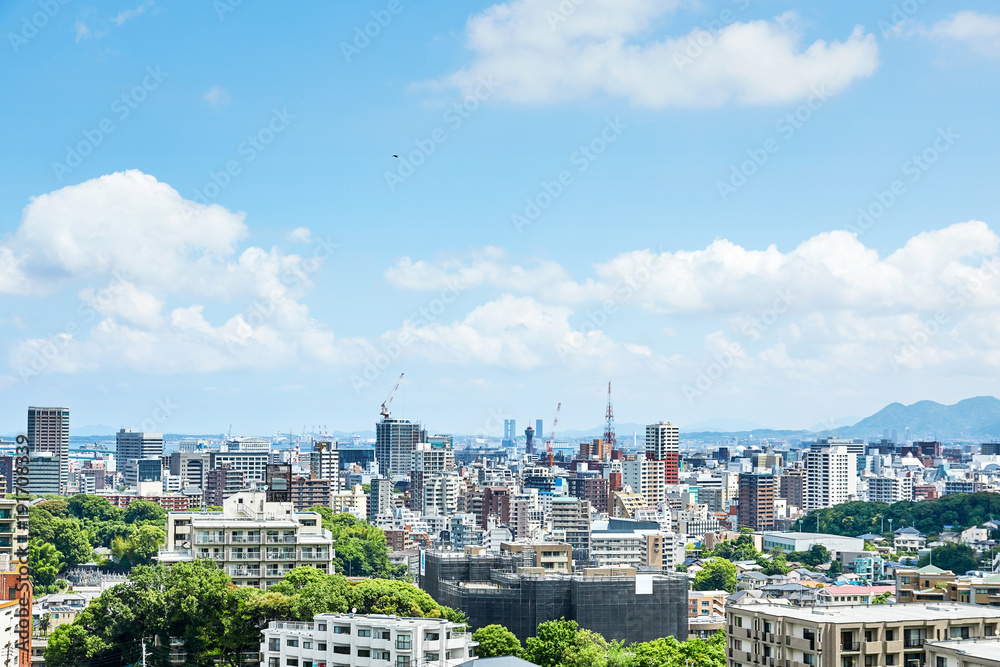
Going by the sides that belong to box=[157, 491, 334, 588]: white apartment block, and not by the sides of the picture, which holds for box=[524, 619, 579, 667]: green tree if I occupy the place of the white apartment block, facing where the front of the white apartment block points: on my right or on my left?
on my left

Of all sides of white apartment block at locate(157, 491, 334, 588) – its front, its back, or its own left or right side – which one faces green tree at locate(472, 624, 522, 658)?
front

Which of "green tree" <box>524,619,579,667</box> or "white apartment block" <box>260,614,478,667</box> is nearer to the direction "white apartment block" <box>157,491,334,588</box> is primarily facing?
the white apartment block

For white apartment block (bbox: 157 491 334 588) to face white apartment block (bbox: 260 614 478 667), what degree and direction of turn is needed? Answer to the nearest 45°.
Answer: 0° — it already faces it

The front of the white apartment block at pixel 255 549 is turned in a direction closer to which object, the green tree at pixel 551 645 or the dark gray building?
the green tree

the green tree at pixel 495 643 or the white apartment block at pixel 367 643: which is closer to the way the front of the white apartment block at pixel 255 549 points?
the white apartment block

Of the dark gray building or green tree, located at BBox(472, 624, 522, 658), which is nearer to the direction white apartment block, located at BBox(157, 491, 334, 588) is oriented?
the green tree

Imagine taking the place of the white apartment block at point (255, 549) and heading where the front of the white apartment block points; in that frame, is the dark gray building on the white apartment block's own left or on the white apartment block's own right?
on the white apartment block's own left

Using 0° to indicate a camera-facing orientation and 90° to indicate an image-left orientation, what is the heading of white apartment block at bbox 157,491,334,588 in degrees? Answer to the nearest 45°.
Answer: approximately 0°

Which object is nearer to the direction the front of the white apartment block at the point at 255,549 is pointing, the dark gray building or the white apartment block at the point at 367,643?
the white apartment block
